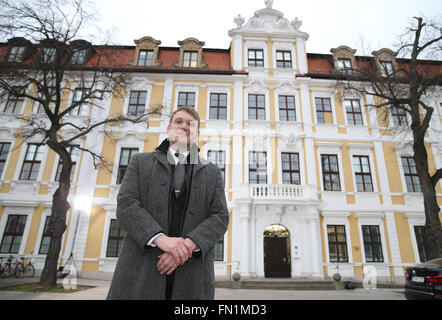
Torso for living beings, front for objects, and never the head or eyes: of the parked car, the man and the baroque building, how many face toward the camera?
2

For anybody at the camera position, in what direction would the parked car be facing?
facing away from the viewer and to the right of the viewer

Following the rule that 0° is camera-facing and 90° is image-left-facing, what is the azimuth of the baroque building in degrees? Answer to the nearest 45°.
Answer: approximately 0°

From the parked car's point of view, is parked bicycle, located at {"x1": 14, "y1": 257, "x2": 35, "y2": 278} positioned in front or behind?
behind

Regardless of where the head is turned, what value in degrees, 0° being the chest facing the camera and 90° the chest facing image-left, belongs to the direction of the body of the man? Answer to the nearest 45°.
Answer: approximately 0°

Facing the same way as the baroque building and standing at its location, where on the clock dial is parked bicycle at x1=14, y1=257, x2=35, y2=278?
The parked bicycle is roughly at 3 o'clock from the baroque building.
